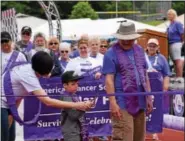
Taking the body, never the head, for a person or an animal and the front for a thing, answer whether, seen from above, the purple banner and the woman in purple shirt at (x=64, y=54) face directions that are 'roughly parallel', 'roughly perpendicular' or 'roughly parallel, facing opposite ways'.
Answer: roughly parallel

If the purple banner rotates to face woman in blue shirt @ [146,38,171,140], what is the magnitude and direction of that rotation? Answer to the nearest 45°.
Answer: approximately 135° to its left

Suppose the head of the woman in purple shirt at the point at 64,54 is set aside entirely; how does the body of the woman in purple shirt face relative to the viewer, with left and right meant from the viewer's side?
facing the viewer

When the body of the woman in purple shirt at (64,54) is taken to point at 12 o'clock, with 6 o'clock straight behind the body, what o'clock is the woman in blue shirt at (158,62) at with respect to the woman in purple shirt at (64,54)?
the woman in blue shirt at (158,62) is roughly at 9 o'clock from the woman in purple shirt at (64,54).

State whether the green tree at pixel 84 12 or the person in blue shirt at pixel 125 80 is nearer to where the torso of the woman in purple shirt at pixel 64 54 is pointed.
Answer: the person in blue shirt

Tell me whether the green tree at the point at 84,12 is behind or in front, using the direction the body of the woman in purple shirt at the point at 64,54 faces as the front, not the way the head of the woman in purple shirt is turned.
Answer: behind

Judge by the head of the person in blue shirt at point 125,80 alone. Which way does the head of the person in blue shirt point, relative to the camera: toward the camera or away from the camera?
toward the camera

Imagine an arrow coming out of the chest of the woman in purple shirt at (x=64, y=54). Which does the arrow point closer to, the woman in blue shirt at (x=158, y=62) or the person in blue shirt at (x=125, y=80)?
the person in blue shirt

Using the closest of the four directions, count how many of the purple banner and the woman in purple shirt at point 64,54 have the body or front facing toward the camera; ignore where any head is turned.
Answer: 2

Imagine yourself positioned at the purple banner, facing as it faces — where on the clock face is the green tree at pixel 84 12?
The green tree is roughly at 6 o'clock from the purple banner.

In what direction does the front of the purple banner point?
toward the camera
